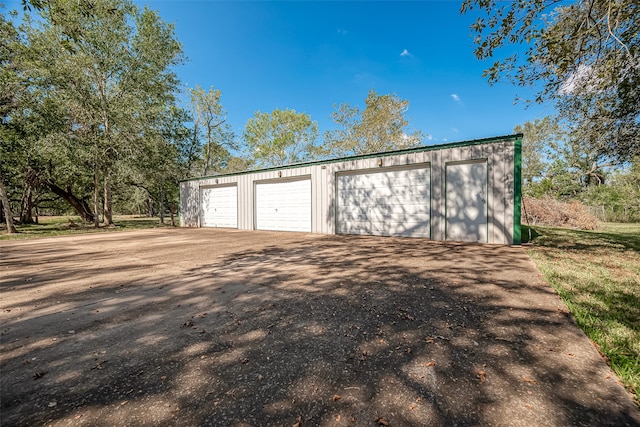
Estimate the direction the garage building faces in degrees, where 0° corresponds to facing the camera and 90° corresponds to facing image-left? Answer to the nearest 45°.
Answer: approximately 45°

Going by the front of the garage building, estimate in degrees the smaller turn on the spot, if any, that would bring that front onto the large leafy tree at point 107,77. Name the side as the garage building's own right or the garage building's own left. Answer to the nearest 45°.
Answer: approximately 45° to the garage building's own right

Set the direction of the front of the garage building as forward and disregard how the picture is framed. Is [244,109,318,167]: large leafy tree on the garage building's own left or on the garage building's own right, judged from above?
on the garage building's own right

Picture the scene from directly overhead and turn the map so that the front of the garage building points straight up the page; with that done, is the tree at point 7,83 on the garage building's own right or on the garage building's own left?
on the garage building's own right

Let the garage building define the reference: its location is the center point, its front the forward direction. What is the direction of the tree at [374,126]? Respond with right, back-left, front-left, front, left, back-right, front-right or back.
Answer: back-right

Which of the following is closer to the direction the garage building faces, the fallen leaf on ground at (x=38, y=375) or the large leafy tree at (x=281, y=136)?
the fallen leaf on ground
